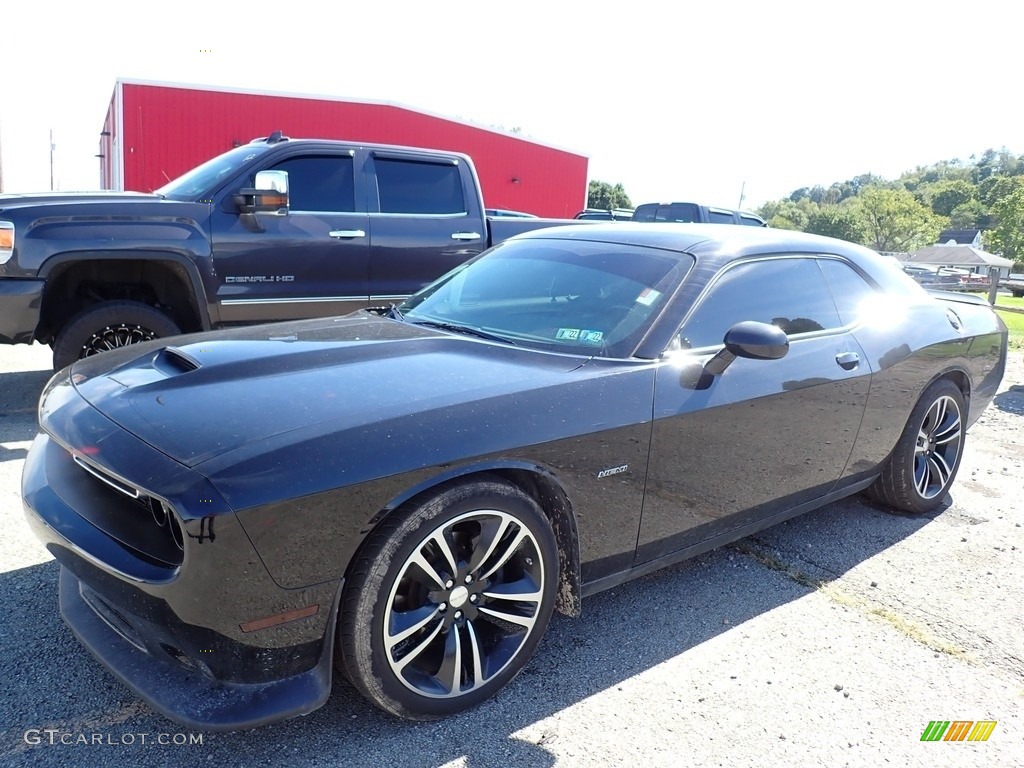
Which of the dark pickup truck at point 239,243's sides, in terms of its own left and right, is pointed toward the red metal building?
right

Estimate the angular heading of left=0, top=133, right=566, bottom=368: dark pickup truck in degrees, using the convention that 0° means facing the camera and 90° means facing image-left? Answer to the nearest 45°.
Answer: approximately 90°

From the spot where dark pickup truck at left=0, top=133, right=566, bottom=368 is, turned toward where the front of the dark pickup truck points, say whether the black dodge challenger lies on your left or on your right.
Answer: on your left

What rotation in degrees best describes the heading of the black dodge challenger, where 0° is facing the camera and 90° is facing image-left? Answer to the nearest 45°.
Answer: approximately 45°

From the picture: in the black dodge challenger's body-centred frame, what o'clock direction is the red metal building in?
The red metal building is roughly at 4 o'clock from the black dodge challenger.

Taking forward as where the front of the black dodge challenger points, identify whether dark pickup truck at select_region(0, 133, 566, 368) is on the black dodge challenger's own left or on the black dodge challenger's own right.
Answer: on the black dodge challenger's own right
